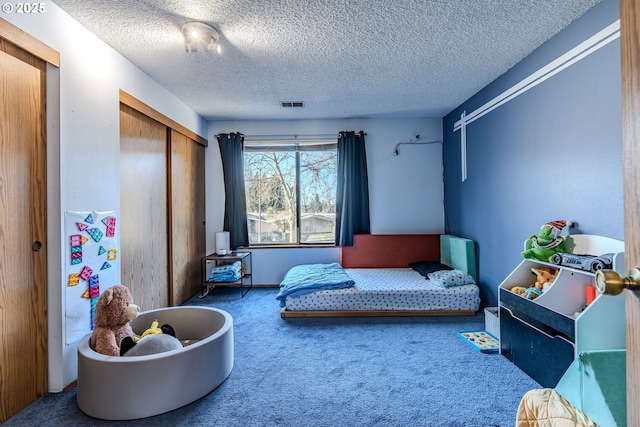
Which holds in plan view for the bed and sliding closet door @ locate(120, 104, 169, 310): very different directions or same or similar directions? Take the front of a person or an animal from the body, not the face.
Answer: very different directions

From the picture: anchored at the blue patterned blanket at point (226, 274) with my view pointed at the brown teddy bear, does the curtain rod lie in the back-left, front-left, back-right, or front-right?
back-left

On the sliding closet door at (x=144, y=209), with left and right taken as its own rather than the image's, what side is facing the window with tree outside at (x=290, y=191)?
left

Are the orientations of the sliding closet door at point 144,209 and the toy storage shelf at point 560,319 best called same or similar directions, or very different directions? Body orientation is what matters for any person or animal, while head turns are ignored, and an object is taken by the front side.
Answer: very different directions

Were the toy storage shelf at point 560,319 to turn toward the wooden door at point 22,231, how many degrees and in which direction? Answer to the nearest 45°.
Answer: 0° — it already faces it

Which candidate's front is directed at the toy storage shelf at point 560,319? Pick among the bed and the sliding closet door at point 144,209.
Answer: the sliding closet door
